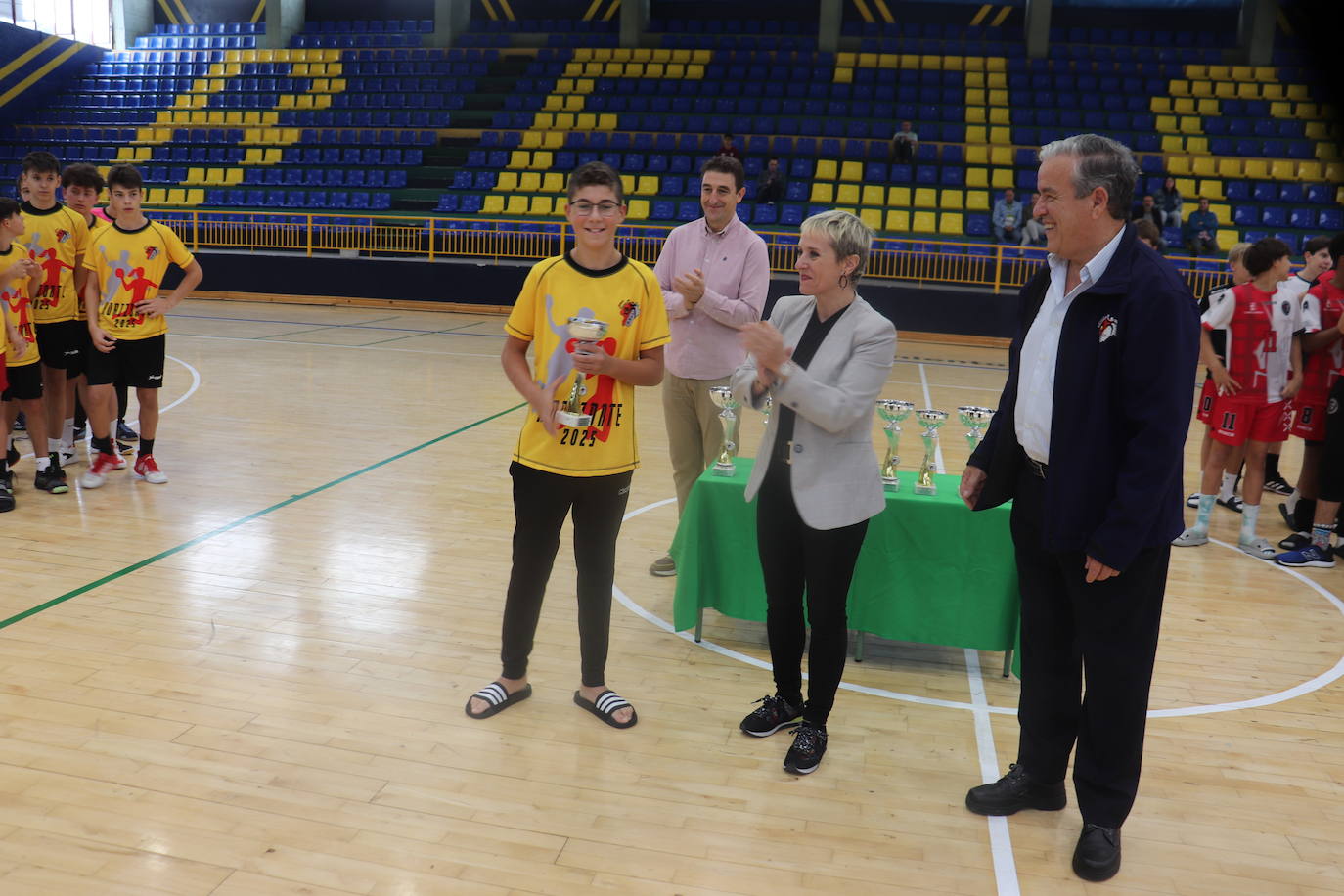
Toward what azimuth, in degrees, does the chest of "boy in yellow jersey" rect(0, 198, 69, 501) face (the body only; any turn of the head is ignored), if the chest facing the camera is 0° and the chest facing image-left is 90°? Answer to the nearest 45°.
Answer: approximately 315°

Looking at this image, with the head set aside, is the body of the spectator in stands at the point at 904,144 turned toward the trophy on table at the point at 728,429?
yes

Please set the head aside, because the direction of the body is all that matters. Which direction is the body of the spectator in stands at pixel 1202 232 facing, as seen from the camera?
toward the camera

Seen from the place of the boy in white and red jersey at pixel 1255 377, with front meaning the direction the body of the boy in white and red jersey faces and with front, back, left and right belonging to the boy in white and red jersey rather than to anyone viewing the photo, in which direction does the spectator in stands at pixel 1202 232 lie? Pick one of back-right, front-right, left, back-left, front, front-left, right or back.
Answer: back

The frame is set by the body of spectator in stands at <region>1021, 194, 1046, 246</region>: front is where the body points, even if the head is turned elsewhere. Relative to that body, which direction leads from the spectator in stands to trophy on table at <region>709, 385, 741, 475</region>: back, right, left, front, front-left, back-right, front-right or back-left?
front

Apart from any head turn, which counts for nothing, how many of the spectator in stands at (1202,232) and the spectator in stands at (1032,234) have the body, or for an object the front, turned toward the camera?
2

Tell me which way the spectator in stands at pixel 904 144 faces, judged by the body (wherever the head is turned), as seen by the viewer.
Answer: toward the camera

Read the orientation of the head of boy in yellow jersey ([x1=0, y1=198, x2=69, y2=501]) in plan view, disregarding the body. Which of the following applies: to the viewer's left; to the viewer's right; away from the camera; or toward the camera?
to the viewer's right

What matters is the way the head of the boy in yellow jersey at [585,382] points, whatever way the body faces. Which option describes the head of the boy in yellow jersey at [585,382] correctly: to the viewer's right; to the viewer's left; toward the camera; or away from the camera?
toward the camera

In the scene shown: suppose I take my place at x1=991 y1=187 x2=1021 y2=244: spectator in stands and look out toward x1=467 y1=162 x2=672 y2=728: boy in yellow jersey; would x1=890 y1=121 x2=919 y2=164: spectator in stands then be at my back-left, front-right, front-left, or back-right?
back-right

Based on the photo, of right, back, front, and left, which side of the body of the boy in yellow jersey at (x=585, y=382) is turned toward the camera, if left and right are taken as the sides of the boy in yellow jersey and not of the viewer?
front

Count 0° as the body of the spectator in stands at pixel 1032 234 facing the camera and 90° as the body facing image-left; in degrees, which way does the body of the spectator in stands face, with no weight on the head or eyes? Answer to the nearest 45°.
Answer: approximately 0°

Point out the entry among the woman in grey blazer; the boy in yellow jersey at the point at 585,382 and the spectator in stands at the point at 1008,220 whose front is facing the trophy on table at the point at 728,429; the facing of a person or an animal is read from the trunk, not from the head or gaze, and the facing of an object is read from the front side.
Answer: the spectator in stands

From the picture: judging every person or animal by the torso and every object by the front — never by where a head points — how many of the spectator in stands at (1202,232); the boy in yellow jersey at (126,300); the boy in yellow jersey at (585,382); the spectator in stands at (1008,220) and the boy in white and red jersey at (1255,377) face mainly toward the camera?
5

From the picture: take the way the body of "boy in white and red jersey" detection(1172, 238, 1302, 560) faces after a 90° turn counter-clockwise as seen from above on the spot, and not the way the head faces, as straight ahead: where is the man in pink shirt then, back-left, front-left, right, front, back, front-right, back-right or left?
back-right
